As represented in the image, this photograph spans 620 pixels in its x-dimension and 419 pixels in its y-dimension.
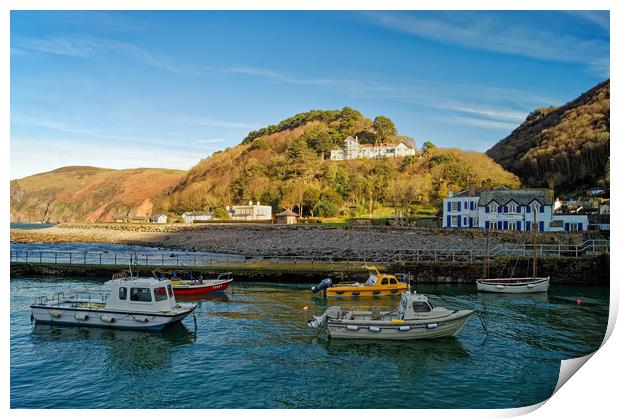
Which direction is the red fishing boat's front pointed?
to the viewer's right

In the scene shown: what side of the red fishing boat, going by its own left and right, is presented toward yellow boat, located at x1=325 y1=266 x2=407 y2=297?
front

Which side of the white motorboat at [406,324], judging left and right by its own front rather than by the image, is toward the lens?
right

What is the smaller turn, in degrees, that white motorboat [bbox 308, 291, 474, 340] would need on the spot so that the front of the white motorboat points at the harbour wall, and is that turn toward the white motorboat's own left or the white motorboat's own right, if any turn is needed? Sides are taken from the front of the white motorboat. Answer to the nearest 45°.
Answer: approximately 90° to the white motorboat's own left

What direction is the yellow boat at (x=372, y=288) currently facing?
to the viewer's right

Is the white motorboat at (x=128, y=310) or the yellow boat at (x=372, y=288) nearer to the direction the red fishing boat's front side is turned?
the yellow boat

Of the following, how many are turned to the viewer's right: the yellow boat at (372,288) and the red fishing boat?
2

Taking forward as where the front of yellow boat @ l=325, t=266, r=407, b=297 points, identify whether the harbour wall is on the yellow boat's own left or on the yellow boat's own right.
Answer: on the yellow boat's own left

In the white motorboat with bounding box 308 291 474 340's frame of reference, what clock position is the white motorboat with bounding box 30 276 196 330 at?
the white motorboat with bounding box 30 276 196 330 is roughly at 6 o'clock from the white motorboat with bounding box 308 291 474 340.

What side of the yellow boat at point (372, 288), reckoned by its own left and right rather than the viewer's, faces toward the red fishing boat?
back

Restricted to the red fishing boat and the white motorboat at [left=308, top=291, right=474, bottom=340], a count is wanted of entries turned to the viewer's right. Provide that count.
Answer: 2
